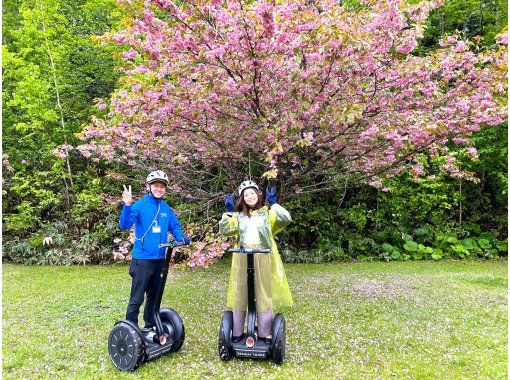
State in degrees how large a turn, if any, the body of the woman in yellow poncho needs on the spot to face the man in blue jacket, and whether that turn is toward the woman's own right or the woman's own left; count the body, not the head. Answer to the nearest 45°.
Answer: approximately 90° to the woman's own right

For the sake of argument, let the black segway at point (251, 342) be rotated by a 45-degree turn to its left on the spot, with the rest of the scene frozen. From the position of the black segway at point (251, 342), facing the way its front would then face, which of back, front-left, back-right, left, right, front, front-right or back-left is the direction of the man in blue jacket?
back-right

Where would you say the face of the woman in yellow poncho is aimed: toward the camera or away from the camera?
toward the camera

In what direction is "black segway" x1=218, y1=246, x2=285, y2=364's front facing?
toward the camera

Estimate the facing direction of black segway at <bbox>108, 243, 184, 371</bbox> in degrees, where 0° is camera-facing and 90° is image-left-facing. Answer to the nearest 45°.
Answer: approximately 315°

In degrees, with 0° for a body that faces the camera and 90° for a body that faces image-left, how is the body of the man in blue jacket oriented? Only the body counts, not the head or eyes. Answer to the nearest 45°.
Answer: approximately 315°

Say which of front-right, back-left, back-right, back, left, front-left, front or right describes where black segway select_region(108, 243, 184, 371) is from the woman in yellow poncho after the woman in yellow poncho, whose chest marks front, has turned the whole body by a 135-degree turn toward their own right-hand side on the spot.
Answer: front-left
